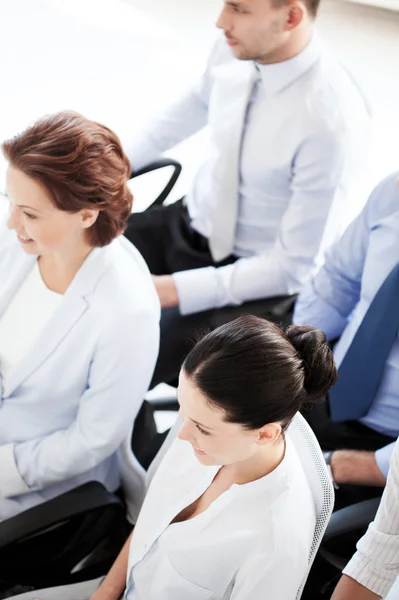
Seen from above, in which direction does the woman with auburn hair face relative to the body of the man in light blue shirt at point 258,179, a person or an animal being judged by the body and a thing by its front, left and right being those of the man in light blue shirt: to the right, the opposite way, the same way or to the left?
the same way

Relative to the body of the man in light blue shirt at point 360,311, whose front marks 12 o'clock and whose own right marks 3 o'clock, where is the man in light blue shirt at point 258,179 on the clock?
the man in light blue shirt at point 258,179 is roughly at 3 o'clock from the man in light blue shirt at point 360,311.

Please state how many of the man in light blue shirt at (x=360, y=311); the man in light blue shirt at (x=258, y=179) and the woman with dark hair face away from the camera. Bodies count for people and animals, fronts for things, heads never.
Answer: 0

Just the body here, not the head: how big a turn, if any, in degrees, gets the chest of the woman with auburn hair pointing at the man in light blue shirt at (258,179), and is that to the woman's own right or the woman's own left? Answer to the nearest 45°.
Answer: approximately 180°

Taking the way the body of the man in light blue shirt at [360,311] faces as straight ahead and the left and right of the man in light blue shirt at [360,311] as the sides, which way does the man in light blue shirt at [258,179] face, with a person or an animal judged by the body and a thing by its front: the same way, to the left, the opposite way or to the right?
the same way

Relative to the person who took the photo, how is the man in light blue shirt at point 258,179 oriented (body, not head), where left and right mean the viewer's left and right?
facing the viewer and to the left of the viewer

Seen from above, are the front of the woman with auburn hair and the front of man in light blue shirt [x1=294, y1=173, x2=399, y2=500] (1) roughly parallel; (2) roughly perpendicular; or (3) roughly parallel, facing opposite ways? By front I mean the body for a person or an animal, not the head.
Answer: roughly parallel

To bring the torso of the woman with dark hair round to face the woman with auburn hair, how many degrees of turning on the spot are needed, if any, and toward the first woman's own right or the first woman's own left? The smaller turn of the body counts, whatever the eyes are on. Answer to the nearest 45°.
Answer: approximately 90° to the first woman's own right

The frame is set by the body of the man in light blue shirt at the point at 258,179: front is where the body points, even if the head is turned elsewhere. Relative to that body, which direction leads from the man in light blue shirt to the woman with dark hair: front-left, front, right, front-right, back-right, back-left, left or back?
front-left

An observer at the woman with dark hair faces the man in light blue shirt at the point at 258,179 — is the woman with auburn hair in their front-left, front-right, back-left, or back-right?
front-left

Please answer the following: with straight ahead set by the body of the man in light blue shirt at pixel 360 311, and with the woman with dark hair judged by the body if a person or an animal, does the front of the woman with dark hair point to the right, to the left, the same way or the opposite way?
the same way

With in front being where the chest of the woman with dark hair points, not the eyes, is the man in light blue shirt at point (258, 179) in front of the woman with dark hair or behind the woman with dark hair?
behind

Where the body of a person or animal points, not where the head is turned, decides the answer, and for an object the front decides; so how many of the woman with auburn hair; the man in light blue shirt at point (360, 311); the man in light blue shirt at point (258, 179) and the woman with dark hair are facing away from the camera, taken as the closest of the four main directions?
0

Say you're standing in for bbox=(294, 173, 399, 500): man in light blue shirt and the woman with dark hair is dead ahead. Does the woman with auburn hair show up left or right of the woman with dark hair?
right

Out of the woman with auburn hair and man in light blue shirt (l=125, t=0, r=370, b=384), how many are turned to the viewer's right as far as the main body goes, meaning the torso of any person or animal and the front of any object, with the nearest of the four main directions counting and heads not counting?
0

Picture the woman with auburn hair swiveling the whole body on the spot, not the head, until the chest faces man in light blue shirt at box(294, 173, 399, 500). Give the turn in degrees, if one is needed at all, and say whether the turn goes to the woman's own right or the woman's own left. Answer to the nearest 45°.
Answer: approximately 135° to the woman's own left
